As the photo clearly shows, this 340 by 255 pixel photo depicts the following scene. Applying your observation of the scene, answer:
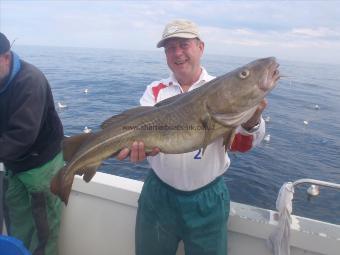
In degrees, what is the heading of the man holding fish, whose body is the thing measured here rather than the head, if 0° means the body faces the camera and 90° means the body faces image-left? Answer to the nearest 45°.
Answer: approximately 0°

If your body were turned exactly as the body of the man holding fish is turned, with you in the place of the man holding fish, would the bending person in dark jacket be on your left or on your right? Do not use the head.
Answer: on your right
